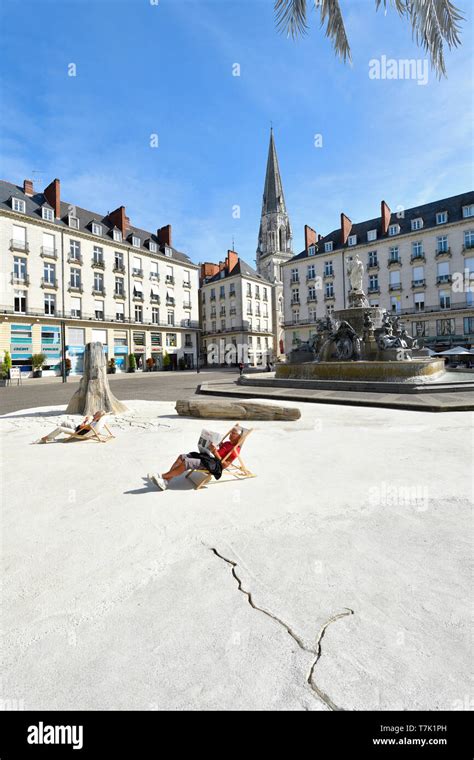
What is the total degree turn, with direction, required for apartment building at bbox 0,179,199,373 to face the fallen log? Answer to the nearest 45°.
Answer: approximately 45° to its right

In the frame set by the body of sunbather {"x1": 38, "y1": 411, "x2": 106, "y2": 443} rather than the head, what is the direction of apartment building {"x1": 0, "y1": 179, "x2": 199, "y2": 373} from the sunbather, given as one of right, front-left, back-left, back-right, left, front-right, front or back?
right

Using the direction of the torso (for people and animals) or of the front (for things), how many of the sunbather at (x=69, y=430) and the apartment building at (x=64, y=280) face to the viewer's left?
1

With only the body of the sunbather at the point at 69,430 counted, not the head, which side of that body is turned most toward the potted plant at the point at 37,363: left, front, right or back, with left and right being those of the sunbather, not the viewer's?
right

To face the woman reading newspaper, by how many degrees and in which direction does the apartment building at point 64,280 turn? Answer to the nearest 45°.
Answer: approximately 45° to its right

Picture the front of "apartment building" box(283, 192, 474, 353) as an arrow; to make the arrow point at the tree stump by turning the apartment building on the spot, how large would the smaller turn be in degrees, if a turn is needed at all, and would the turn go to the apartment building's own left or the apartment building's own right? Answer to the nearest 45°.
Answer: approximately 45° to the apartment building's own left

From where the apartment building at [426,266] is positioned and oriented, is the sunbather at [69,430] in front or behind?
in front

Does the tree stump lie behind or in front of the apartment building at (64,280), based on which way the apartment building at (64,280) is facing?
in front

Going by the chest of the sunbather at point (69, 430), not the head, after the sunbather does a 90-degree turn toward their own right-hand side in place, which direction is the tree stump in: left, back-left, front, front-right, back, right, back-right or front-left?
front

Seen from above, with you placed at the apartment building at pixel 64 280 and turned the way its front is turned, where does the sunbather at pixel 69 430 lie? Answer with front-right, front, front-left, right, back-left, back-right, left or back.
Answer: front-right

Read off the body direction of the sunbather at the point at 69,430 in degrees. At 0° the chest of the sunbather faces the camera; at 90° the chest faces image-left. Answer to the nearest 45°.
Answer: approximately 90°
